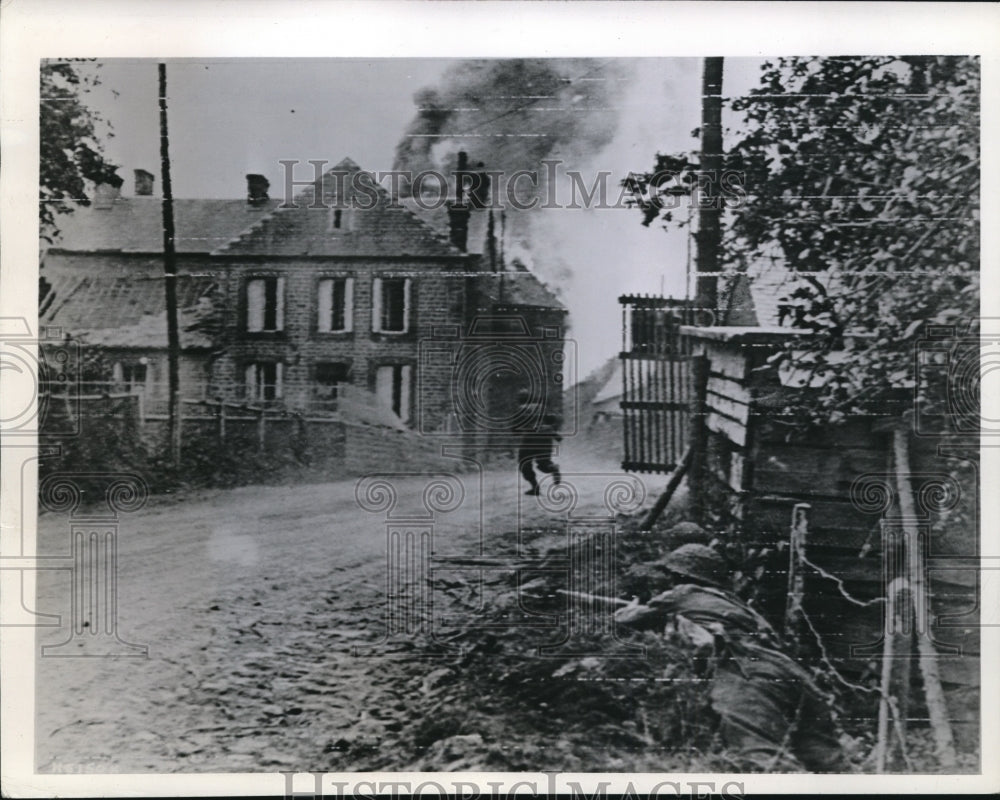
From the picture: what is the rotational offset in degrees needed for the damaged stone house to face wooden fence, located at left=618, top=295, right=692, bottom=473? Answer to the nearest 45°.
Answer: approximately 90° to its left

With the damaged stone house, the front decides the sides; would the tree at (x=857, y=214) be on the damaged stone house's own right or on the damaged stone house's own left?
on the damaged stone house's own left

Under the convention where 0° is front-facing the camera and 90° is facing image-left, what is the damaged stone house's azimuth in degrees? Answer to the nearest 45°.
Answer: approximately 0°

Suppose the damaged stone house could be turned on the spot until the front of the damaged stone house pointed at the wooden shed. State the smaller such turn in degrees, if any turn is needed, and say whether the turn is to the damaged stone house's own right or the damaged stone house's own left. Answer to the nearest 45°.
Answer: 0° — it already faces it

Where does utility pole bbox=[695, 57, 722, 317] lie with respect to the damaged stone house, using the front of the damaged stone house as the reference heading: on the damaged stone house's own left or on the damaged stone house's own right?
on the damaged stone house's own left
